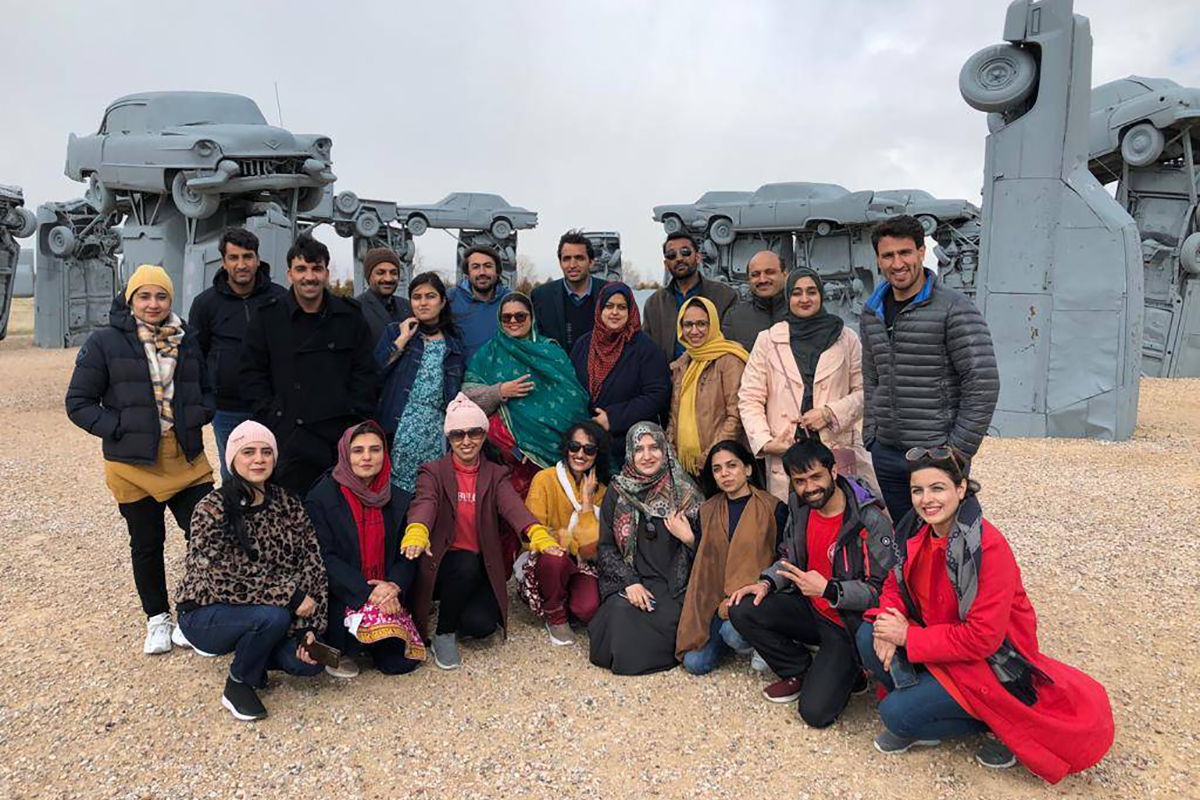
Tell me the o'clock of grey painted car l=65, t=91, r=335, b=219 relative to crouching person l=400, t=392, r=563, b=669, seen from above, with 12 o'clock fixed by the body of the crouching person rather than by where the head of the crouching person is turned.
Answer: The grey painted car is roughly at 5 o'clock from the crouching person.

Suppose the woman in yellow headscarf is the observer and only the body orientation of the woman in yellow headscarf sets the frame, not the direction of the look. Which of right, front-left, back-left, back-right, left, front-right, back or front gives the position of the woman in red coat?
left

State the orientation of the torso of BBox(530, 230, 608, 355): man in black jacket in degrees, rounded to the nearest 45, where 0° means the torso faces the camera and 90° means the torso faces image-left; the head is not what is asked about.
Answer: approximately 0°

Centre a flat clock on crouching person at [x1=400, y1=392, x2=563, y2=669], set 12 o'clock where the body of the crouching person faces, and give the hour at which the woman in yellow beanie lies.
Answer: The woman in yellow beanie is roughly at 3 o'clock from the crouching person.

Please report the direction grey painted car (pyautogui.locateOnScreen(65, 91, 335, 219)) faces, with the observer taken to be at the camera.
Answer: facing the viewer and to the right of the viewer

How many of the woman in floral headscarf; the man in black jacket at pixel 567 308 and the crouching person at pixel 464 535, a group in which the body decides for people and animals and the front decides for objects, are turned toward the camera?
3
